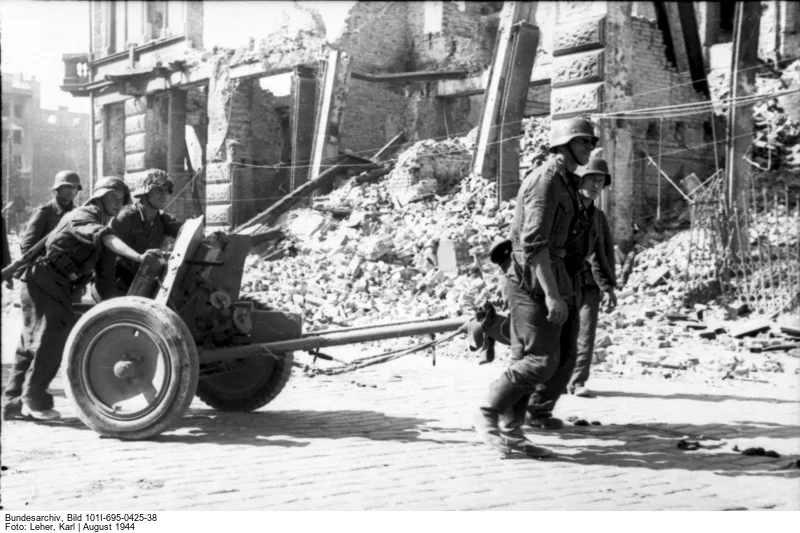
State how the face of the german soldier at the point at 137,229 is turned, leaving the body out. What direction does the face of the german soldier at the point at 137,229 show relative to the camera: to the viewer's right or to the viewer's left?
to the viewer's right

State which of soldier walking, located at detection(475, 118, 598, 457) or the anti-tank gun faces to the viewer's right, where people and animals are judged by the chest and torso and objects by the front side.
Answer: the soldier walking

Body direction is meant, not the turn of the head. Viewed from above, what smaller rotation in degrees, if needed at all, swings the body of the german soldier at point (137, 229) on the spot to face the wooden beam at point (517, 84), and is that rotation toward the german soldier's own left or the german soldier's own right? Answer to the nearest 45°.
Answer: approximately 90° to the german soldier's own left

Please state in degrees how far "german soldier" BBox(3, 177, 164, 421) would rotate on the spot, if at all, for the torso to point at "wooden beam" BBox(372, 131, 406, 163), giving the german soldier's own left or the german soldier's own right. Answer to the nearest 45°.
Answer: approximately 45° to the german soldier's own left

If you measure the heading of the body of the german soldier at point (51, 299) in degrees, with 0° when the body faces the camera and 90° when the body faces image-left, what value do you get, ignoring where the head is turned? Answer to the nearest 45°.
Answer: approximately 270°

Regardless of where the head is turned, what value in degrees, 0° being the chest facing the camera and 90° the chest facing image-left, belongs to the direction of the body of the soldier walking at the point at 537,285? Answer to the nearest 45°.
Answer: approximately 270°

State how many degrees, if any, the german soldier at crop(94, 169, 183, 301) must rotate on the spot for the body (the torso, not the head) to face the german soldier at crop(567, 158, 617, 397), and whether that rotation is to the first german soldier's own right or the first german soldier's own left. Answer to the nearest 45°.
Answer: approximately 45° to the first german soldier's own left
